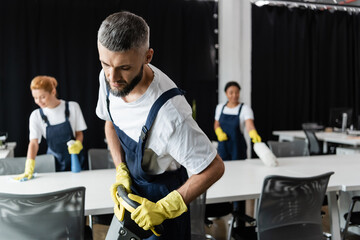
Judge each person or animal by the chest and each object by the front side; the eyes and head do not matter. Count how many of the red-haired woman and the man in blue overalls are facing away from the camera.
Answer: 0

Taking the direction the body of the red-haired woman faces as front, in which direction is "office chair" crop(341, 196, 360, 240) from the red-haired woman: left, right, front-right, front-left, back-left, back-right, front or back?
left

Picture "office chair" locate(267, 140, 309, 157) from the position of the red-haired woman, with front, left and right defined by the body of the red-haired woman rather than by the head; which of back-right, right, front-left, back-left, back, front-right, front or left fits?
back-left

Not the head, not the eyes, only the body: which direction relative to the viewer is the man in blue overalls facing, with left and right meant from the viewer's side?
facing the viewer and to the left of the viewer

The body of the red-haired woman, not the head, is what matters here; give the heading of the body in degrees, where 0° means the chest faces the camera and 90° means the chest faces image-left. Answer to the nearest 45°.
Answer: approximately 45°

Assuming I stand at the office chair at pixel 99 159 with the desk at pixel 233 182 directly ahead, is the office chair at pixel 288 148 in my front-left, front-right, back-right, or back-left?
front-left

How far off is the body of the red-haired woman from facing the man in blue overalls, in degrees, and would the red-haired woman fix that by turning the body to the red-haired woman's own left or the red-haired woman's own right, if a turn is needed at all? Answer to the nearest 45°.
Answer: approximately 45° to the red-haired woman's own left

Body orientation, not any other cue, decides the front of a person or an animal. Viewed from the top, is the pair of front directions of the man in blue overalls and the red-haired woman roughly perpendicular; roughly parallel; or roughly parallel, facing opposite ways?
roughly parallel
